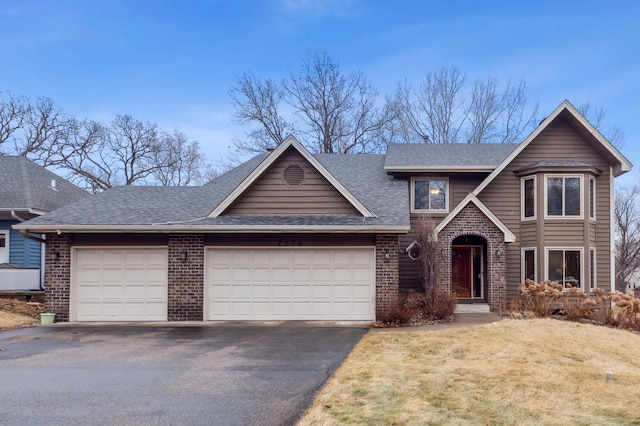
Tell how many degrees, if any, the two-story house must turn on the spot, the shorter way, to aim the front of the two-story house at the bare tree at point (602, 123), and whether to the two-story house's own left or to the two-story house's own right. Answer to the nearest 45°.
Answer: approximately 135° to the two-story house's own left

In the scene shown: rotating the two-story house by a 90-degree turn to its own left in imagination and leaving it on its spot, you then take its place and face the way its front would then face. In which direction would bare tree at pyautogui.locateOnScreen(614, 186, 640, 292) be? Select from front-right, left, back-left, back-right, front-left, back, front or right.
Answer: front-left

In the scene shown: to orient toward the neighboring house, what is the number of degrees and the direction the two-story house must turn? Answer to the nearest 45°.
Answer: approximately 135° to its right

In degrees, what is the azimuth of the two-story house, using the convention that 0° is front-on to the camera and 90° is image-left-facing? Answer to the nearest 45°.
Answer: approximately 0°

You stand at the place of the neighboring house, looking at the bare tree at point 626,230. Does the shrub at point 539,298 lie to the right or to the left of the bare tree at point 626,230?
right
